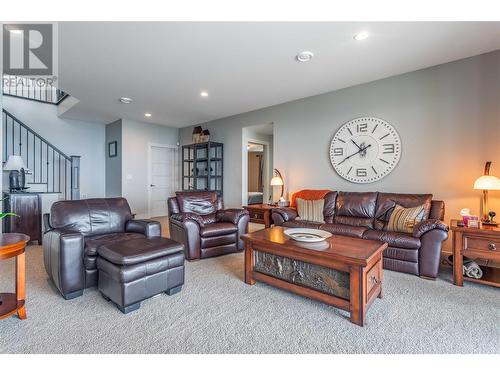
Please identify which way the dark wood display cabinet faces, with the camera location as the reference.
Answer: facing the viewer

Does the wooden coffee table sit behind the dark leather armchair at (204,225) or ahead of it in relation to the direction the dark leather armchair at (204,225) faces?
ahead

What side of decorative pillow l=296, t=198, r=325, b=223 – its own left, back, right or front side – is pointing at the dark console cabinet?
right

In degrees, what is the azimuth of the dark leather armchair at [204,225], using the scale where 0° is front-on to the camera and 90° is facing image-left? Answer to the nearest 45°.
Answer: approximately 315°

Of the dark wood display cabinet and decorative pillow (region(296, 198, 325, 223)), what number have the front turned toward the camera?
2

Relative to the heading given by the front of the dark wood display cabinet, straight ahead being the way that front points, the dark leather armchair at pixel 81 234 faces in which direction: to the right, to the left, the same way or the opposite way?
to the left

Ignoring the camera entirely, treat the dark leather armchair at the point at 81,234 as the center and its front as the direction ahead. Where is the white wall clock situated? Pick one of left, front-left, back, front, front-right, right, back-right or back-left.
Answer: front-left

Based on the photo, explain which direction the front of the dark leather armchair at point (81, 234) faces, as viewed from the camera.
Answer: facing the viewer and to the right of the viewer

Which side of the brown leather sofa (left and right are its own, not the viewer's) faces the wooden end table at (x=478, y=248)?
left
